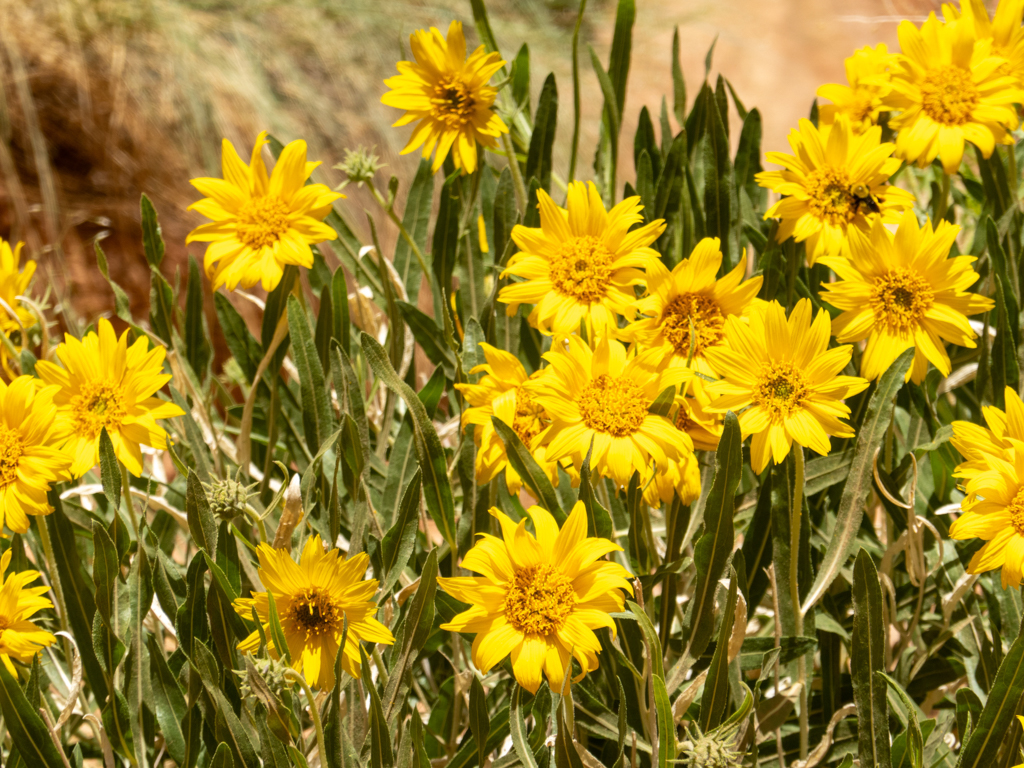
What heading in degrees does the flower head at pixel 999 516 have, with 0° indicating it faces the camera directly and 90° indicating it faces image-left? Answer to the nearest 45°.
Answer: approximately 0°
